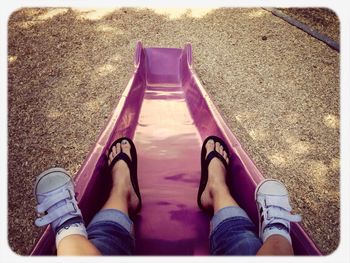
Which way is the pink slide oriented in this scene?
away from the camera
